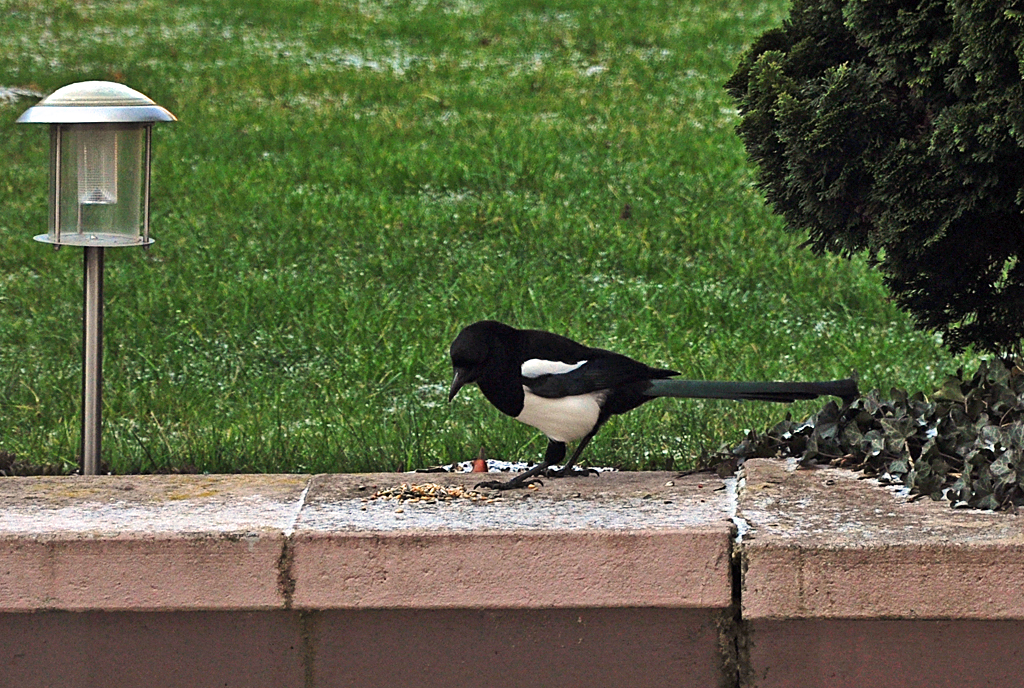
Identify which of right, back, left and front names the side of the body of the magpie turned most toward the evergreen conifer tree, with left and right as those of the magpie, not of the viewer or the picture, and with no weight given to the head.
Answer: back

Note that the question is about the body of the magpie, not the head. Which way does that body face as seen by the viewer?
to the viewer's left
